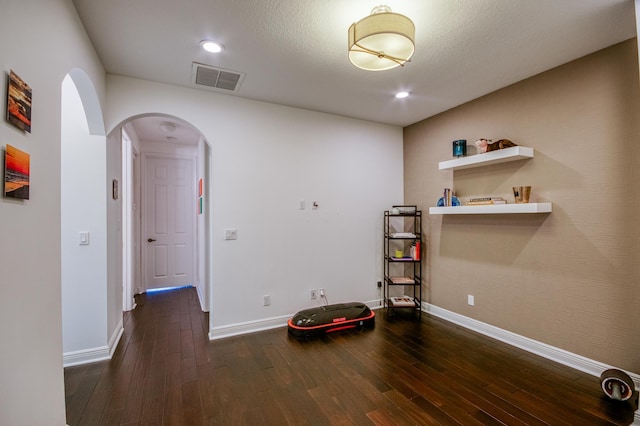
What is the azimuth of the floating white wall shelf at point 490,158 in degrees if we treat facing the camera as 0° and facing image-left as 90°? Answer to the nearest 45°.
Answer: approximately 45°

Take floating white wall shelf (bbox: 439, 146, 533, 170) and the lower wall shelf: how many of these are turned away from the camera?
0

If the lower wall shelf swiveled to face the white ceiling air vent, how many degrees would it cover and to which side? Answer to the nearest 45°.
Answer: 0° — it already faces it

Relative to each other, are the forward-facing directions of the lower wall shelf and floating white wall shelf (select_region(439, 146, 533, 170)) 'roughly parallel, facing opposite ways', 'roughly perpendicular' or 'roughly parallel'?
roughly parallel

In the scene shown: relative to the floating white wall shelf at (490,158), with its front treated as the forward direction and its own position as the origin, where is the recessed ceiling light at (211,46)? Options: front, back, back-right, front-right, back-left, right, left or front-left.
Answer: front

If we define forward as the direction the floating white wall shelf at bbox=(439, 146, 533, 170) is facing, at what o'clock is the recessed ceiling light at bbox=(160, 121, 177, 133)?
The recessed ceiling light is roughly at 1 o'clock from the floating white wall shelf.

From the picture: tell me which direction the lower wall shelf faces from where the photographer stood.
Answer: facing the viewer and to the left of the viewer

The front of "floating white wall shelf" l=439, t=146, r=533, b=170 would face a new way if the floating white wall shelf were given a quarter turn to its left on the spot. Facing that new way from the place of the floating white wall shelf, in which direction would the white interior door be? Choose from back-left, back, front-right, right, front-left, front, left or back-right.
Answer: back-right

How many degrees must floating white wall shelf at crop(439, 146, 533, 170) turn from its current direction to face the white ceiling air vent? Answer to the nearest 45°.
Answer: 0° — it already faces it
